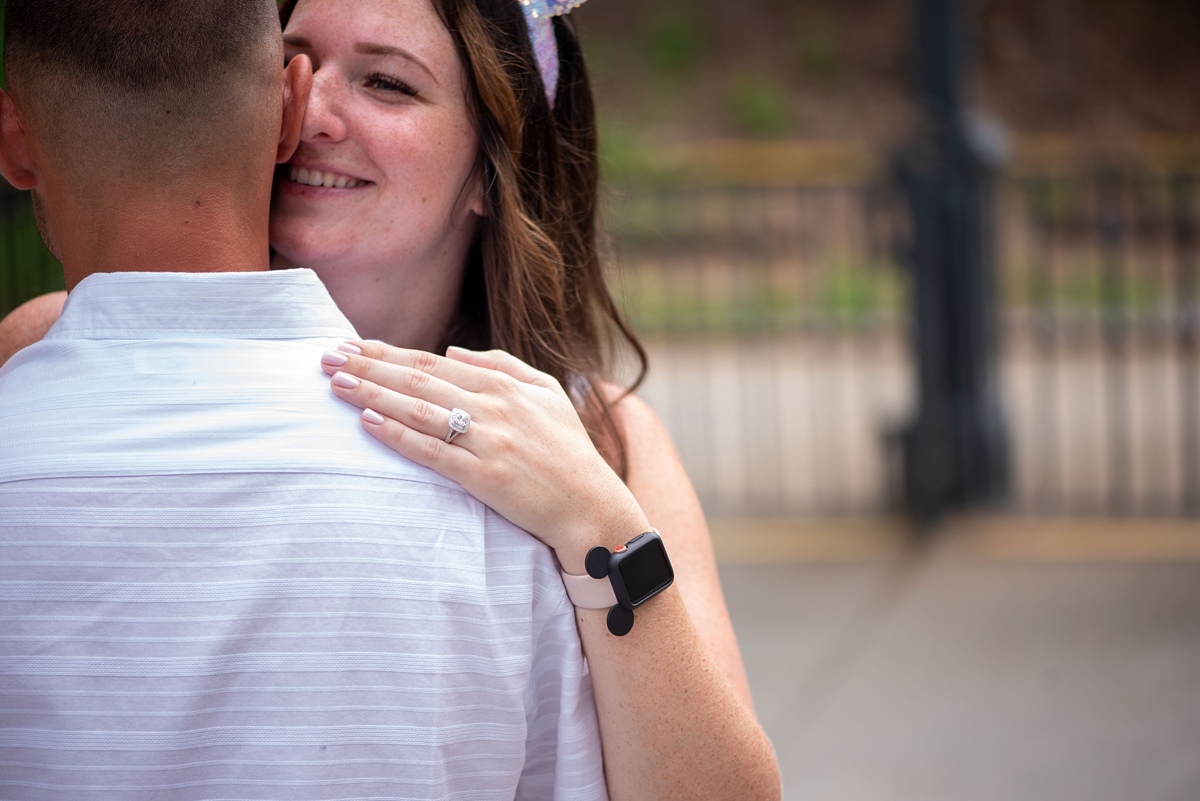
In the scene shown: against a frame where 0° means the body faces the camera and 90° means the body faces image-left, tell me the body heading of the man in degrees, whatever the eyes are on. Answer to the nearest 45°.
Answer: approximately 180°

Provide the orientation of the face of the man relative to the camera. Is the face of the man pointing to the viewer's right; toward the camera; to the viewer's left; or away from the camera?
away from the camera

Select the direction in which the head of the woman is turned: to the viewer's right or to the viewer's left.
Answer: to the viewer's left

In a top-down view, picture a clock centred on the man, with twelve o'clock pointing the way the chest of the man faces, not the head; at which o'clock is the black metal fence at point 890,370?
The black metal fence is roughly at 1 o'clock from the man.

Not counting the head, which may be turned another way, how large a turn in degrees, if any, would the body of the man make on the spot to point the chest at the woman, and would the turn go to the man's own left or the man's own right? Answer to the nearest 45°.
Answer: approximately 45° to the man's own right
